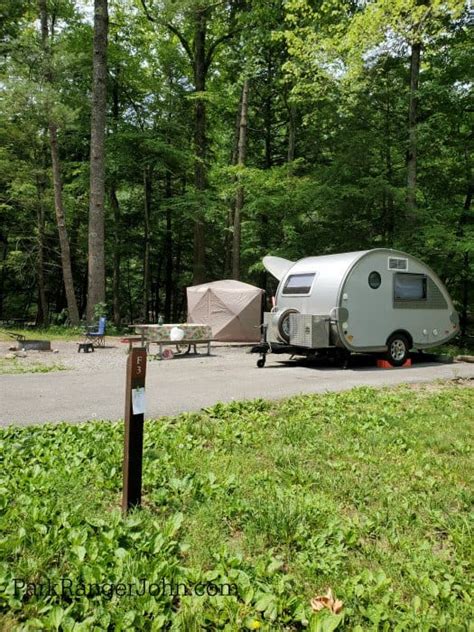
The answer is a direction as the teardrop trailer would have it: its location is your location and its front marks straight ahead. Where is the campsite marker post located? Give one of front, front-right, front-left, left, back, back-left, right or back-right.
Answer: front-left

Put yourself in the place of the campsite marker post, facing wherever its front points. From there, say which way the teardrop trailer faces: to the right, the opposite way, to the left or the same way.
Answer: to the right

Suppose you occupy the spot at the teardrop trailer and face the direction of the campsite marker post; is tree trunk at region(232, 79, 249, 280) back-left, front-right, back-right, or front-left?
back-right

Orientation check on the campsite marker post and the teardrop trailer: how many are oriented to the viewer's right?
0

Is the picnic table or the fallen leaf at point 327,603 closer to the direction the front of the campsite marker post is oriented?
the fallen leaf

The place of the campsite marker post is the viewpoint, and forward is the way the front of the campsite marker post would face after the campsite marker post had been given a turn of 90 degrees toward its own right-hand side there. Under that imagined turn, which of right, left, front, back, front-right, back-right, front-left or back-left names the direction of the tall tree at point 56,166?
right

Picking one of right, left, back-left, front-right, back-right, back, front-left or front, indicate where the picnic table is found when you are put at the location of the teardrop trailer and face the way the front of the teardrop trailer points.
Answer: front-right

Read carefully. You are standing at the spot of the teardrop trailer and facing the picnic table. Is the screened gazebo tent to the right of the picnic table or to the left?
right

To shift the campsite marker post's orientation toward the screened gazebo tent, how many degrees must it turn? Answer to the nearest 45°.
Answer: approximately 180°

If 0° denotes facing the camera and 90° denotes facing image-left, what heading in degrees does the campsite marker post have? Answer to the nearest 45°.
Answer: approximately 0°

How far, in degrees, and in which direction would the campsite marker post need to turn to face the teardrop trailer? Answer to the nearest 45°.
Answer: approximately 135° to its left

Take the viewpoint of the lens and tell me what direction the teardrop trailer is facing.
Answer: facing the viewer and to the left of the viewer

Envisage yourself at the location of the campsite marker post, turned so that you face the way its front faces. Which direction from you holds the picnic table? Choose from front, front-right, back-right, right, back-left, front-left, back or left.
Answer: back

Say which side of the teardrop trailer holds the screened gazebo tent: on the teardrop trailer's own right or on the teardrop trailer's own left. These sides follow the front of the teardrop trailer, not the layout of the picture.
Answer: on the teardrop trailer's own right
